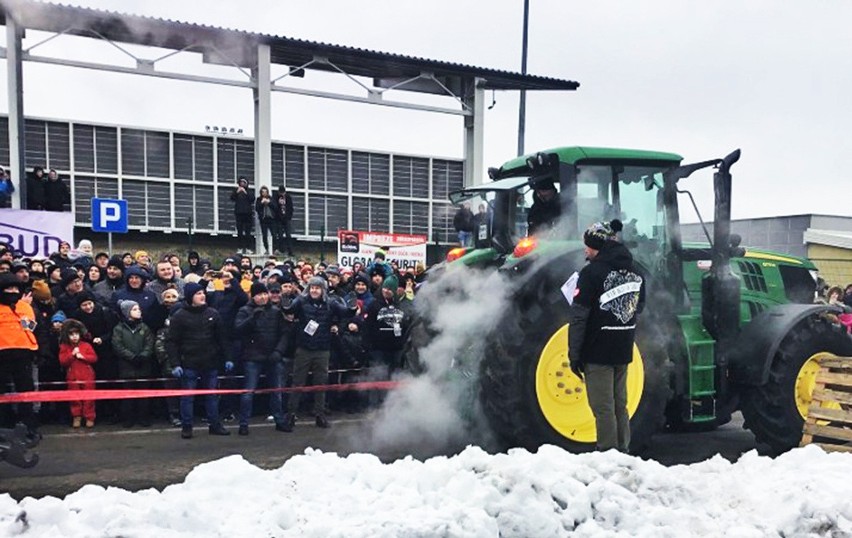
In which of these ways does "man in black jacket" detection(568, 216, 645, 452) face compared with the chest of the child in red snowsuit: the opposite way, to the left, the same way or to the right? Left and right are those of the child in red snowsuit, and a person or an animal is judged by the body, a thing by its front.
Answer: the opposite way

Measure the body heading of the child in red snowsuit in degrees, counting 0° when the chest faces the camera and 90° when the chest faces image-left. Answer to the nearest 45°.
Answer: approximately 0°

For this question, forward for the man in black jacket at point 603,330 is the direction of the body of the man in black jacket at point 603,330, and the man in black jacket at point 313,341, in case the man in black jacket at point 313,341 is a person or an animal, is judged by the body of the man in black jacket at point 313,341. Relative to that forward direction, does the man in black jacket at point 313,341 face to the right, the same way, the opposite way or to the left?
the opposite way

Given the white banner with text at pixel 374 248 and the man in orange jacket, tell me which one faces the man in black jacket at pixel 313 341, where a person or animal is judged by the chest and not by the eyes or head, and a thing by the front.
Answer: the white banner with text

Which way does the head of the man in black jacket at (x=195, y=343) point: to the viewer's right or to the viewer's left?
to the viewer's right

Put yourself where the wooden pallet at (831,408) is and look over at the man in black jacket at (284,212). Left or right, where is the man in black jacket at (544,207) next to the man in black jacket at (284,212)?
left

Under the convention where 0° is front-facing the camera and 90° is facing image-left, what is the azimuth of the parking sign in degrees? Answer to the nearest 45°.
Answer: approximately 0°

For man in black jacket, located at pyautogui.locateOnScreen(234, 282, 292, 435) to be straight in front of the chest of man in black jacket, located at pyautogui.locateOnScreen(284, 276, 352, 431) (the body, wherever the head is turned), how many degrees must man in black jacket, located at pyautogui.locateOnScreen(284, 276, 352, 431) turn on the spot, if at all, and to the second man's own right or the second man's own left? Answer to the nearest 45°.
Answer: approximately 90° to the second man's own right

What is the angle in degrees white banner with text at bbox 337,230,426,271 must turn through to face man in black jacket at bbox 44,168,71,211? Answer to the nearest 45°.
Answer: approximately 90° to its right

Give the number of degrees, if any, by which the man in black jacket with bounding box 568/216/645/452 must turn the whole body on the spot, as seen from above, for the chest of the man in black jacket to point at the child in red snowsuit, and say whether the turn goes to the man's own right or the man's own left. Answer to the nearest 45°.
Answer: approximately 45° to the man's own left
